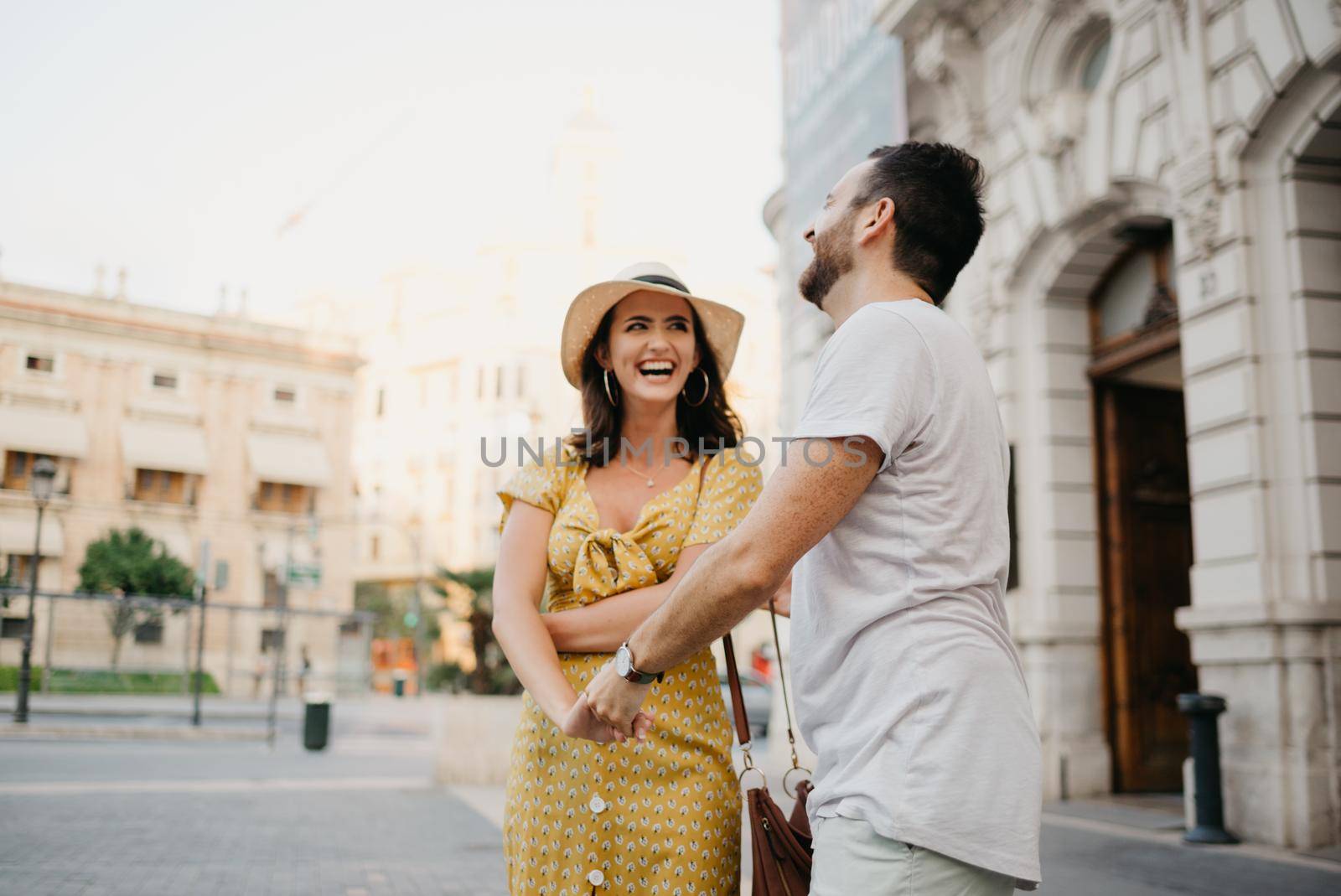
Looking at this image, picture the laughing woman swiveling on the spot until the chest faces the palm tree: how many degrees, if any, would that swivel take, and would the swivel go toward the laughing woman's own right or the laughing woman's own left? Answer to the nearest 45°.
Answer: approximately 180°

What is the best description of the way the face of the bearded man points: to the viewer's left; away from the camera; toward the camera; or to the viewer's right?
to the viewer's left

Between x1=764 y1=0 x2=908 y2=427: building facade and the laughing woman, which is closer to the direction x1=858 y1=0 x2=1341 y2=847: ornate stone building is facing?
the laughing woman

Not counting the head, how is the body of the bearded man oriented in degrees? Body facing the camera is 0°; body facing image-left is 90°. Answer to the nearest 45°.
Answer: approximately 90°

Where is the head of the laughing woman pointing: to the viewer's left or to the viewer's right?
to the viewer's right

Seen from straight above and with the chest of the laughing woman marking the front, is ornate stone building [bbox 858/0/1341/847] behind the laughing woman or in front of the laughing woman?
behind

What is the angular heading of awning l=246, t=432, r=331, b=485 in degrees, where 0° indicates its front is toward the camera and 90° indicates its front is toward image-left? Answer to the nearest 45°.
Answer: approximately 315°

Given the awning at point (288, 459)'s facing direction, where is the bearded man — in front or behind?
in front

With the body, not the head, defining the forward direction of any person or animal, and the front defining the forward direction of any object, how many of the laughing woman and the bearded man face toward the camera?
1

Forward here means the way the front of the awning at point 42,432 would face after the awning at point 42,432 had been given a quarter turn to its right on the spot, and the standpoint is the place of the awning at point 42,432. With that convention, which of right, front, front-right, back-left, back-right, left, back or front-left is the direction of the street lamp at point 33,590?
front-left

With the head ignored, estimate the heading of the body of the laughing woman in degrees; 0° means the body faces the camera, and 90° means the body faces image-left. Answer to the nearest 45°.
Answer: approximately 0°

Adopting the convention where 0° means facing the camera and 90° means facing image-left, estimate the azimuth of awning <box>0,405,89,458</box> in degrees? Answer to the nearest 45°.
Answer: approximately 315°

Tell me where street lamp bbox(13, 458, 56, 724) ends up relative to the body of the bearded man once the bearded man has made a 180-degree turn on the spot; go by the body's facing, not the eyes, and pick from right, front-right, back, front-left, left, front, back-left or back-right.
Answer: back-left

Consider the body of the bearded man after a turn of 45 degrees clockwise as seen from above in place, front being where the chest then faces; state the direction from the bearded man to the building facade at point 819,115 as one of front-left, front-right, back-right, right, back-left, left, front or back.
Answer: front-right
